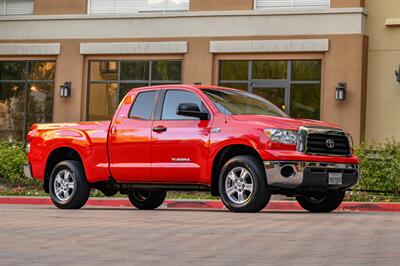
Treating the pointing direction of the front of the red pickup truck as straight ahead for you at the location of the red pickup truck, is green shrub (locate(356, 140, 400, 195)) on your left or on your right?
on your left

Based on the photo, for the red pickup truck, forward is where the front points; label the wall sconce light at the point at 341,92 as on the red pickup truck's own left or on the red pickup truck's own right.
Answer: on the red pickup truck's own left

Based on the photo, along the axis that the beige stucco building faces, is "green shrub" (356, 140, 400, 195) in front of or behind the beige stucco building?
in front

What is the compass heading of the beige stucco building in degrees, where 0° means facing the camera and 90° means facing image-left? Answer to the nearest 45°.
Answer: approximately 0°

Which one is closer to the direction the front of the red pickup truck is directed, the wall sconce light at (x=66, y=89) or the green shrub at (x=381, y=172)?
the green shrub

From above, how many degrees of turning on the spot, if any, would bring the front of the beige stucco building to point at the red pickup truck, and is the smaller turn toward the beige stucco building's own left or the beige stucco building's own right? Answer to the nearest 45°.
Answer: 0° — it already faces it

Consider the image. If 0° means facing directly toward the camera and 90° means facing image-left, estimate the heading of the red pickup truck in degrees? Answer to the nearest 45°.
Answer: approximately 315°

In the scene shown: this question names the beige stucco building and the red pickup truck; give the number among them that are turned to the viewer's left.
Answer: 0
